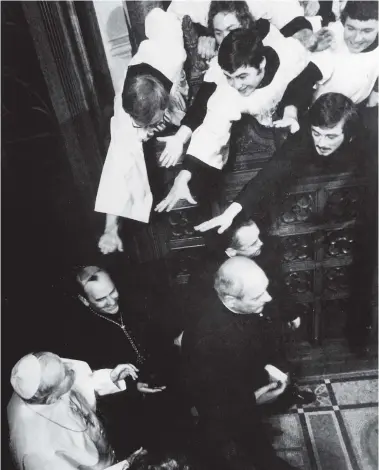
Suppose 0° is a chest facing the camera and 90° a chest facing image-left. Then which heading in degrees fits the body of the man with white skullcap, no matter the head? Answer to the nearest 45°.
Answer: approximately 270°

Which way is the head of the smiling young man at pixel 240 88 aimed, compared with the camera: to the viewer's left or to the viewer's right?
to the viewer's left

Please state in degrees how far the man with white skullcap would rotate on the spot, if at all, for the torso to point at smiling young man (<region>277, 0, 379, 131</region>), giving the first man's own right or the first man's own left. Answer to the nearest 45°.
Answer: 0° — they already face them

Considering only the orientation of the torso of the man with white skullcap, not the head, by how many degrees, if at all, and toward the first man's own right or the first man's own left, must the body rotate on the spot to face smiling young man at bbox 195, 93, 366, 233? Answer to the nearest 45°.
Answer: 0° — they already face them
